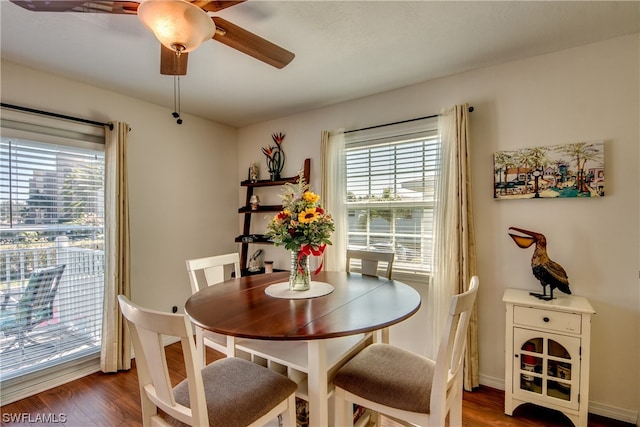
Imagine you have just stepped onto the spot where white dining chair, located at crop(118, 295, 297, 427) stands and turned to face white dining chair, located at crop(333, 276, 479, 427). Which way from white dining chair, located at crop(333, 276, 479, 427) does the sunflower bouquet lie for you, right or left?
left

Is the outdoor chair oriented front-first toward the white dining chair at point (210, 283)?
no

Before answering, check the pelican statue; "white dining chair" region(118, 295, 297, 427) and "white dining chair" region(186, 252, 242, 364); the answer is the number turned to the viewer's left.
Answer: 1

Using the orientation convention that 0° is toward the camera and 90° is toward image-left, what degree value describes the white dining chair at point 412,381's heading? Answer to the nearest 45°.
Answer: approximately 135°

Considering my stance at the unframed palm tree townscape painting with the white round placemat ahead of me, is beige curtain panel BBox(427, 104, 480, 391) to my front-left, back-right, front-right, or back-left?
front-right

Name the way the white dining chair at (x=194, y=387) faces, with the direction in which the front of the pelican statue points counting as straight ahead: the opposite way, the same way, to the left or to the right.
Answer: to the right

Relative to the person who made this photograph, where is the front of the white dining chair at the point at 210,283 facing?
facing the viewer and to the right of the viewer

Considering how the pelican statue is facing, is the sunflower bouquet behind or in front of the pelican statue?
in front

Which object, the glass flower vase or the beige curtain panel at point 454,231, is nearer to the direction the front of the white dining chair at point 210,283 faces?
the glass flower vase

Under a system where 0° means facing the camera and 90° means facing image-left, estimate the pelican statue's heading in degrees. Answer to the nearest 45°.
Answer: approximately 90°

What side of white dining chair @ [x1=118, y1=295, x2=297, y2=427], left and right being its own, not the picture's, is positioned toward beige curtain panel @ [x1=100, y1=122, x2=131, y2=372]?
left

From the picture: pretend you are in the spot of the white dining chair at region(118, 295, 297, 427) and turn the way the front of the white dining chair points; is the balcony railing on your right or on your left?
on your left

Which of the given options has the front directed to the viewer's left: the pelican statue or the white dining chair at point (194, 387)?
the pelican statue

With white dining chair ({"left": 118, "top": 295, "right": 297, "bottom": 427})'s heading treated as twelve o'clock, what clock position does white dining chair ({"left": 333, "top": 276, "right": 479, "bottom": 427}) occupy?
white dining chair ({"left": 333, "top": 276, "right": 479, "bottom": 427}) is roughly at 2 o'clock from white dining chair ({"left": 118, "top": 295, "right": 297, "bottom": 427}).

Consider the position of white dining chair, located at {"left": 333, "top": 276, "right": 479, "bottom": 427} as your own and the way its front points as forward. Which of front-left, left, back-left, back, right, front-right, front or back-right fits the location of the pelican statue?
right
